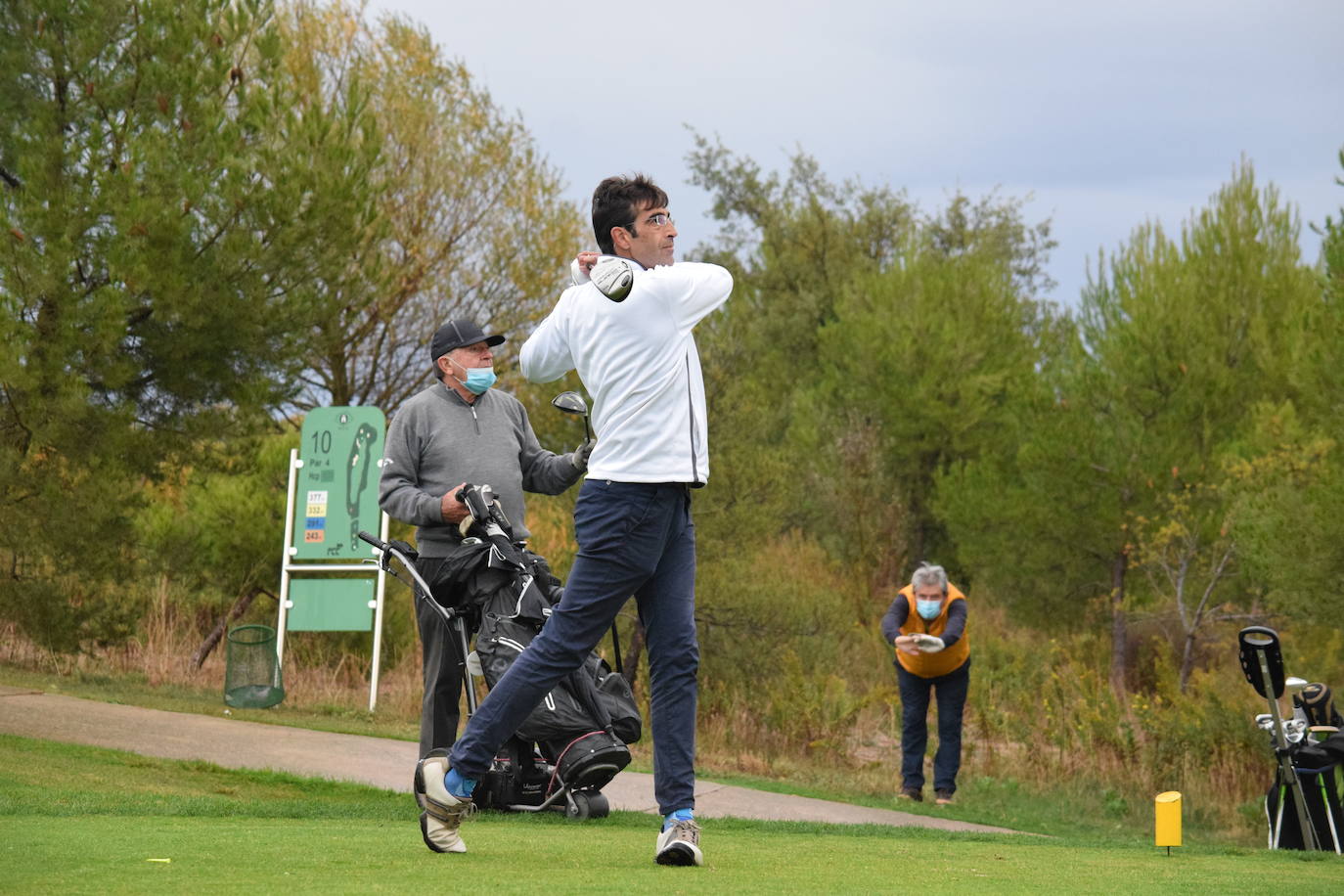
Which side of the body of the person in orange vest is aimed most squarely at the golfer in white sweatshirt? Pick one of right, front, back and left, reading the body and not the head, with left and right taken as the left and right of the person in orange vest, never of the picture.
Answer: front

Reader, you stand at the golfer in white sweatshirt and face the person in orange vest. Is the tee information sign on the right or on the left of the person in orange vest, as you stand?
left

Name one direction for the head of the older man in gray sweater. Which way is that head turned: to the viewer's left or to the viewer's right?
to the viewer's right

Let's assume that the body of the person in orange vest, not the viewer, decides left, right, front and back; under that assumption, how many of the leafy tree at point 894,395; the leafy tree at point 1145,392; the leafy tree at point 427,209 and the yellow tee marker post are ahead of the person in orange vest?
1

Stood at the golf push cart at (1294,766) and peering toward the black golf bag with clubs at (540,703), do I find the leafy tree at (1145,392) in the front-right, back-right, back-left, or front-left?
back-right

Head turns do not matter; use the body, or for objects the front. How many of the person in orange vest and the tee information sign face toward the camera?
2

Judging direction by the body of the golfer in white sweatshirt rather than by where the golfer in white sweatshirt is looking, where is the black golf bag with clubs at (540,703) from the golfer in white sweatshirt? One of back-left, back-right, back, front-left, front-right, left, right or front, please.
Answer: back-left

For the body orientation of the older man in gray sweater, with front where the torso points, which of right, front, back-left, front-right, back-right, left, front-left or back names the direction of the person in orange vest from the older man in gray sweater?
left

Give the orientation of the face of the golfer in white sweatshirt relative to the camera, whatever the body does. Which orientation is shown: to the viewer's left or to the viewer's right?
to the viewer's right

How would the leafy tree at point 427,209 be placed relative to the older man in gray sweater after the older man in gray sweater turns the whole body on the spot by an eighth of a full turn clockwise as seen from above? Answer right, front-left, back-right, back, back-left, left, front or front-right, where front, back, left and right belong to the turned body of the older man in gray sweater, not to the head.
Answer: back

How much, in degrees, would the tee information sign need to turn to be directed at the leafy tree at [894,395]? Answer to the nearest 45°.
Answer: approximately 135° to its left

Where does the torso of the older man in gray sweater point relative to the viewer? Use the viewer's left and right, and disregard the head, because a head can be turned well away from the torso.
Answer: facing the viewer and to the right of the viewer

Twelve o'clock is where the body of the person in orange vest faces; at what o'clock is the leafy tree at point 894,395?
The leafy tree is roughly at 6 o'clock from the person in orange vest.

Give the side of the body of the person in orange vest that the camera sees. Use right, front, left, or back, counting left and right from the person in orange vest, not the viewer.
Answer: front

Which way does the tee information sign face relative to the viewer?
toward the camera

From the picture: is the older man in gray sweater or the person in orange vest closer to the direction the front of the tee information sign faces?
the older man in gray sweater

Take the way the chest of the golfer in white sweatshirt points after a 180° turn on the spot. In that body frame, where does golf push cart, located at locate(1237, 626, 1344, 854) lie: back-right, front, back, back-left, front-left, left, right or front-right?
right
